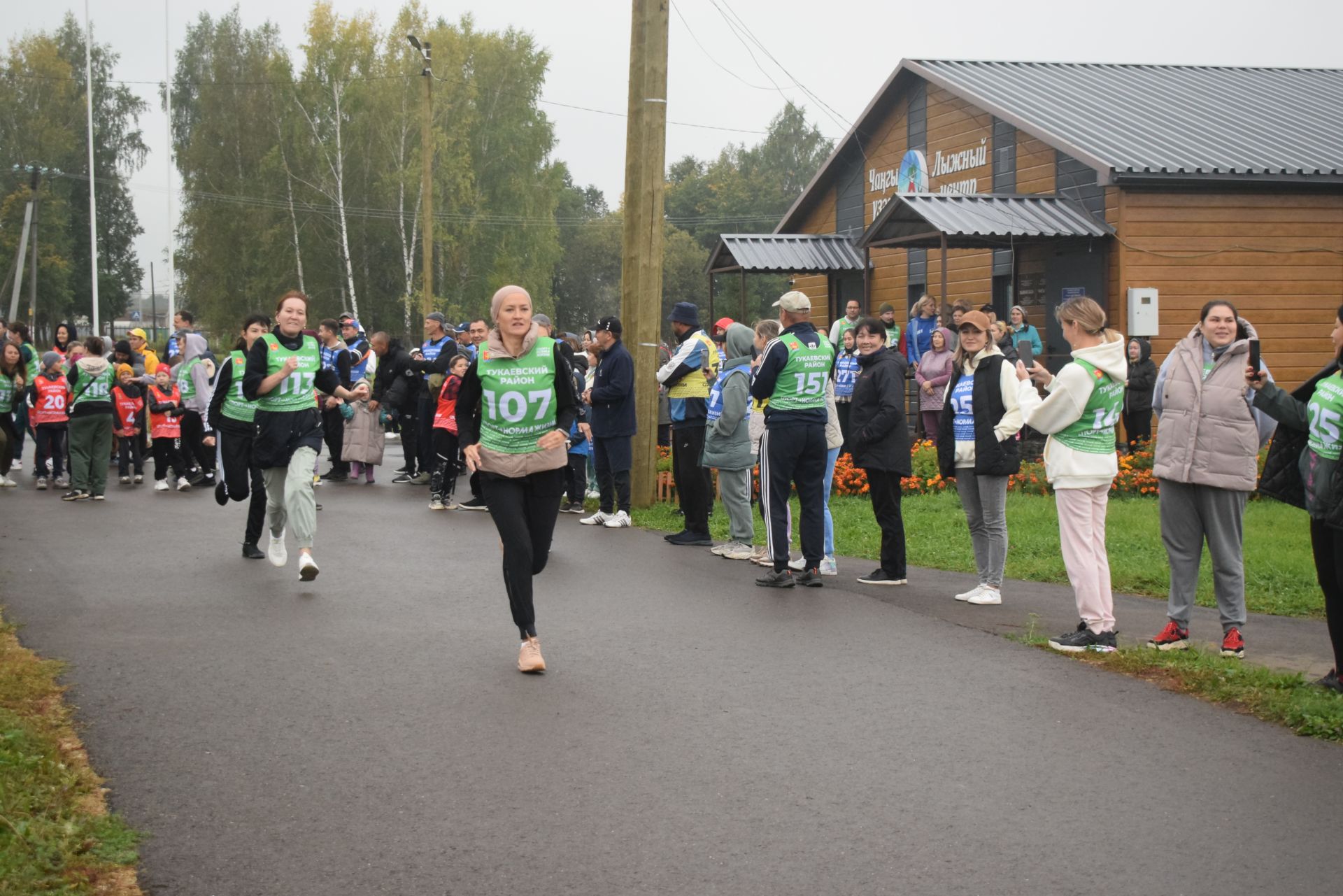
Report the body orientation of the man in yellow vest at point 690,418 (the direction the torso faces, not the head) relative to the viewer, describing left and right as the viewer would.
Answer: facing to the left of the viewer

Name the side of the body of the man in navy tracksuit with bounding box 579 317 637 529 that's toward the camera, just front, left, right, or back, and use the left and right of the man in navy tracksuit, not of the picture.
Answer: left

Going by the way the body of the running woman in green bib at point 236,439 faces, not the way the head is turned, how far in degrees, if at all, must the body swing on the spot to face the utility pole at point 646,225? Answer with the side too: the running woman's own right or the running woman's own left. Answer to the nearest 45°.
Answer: approximately 90° to the running woman's own left

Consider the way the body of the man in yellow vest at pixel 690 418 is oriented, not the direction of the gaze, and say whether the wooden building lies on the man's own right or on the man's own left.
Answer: on the man's own right

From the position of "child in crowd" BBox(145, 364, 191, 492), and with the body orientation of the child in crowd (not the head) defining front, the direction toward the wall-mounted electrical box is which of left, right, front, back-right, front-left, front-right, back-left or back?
left

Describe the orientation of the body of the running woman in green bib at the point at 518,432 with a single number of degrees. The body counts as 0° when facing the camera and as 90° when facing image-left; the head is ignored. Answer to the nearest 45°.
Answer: approximately 0°

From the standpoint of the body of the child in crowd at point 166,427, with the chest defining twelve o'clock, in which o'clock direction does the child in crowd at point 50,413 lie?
the child in crowd at point 50,413 is roughly at 4 o'clock from the child in crowd at point 166,427.

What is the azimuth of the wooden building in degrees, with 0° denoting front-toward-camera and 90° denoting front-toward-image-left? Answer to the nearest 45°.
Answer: approximately 45°

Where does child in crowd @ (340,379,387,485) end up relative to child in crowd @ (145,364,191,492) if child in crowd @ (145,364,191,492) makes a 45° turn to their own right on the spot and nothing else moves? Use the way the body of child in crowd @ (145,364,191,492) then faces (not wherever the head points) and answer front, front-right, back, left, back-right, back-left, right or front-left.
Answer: back-left

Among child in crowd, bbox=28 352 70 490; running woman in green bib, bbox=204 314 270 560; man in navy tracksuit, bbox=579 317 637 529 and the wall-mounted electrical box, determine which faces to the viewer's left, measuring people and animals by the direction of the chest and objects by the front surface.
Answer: the man in navy tracksuit

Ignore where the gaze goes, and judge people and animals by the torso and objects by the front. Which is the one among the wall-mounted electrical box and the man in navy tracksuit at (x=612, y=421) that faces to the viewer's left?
the man in navy tracksuit
